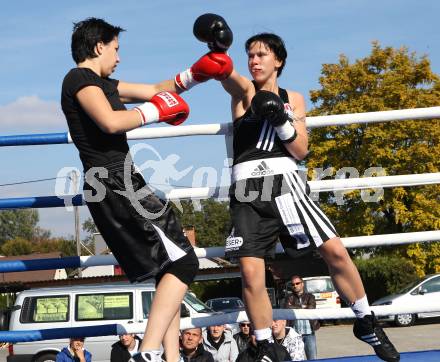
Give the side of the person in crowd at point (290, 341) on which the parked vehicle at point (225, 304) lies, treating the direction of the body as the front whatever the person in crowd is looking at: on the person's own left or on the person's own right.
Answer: on the person's own right

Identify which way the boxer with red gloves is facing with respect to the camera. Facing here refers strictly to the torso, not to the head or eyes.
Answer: to the viewer's right

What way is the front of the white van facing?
to the viewer's right

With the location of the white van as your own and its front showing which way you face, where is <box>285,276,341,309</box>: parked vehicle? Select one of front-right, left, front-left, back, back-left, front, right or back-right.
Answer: front-left

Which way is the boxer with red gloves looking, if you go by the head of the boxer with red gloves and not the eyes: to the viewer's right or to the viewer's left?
to the viewer's right

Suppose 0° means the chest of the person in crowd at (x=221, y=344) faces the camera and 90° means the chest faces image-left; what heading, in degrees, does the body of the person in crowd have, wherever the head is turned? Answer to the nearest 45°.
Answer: approximately 0°

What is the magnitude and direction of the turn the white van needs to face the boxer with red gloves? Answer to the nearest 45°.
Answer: approximately 90° to its right

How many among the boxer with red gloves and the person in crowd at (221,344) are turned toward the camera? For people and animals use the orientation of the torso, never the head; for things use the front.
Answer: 1
